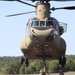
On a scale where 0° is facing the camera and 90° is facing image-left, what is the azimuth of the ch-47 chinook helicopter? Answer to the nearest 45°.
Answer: approximately 0°
